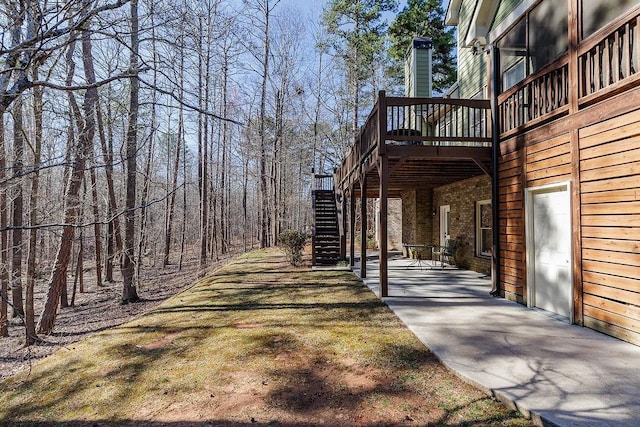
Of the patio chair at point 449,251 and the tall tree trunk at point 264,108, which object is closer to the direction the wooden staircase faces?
the patio chair

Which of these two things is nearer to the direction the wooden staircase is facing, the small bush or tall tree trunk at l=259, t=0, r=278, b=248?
the small bush

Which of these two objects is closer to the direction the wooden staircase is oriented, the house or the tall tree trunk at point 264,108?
the house

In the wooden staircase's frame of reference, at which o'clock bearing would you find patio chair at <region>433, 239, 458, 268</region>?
The patio chair is roughly at 10 o'clock from the wooden staircase.

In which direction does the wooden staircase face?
toward the camera

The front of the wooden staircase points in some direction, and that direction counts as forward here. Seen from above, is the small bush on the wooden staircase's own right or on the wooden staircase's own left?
on the wooden staircase's own right
